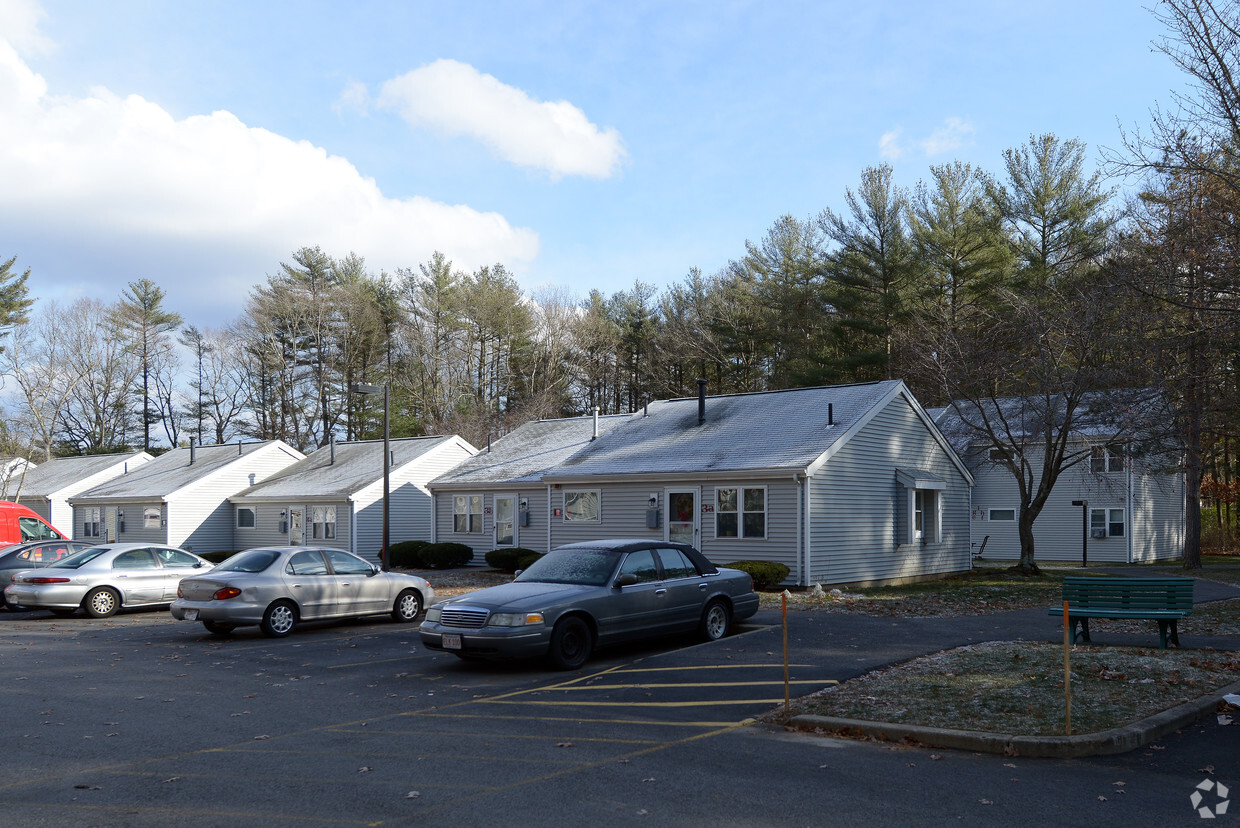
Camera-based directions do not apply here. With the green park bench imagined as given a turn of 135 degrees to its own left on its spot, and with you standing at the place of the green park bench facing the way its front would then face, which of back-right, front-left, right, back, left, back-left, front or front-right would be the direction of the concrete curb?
right

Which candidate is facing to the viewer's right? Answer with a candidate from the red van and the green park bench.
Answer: the red van

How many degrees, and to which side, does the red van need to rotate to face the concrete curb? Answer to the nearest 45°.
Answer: approximately 90° to its right

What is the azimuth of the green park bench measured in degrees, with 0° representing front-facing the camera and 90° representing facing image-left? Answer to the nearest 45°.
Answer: approximately 45°

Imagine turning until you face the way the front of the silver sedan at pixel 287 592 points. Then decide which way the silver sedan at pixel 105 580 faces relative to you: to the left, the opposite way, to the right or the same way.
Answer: the same way

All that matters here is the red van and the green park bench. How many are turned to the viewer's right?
1

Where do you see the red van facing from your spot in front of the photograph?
facing to the right of the viewer

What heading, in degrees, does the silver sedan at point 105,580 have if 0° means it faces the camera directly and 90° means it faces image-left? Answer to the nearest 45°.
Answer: approximately 225°

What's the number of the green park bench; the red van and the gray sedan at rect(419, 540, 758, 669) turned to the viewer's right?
1

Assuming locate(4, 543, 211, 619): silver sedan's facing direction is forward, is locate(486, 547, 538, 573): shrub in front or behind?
in front

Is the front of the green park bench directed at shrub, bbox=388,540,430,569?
no

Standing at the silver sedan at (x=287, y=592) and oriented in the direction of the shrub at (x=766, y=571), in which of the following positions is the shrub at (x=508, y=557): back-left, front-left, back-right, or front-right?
front-left

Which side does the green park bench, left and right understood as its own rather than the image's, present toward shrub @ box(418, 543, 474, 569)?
right
